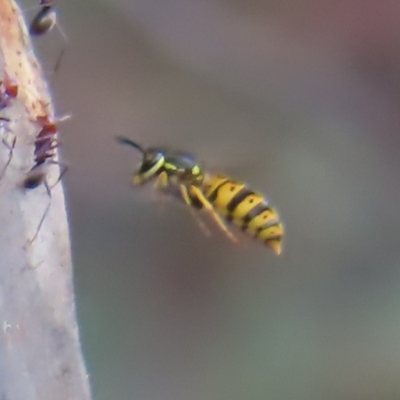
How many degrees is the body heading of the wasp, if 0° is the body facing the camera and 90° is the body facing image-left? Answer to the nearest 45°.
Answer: approximately 90°
